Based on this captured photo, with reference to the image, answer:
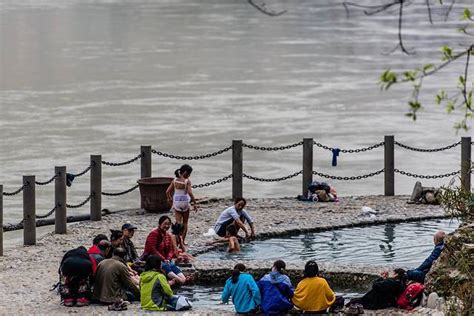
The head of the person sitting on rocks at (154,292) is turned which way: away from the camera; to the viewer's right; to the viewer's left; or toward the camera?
away from the camera

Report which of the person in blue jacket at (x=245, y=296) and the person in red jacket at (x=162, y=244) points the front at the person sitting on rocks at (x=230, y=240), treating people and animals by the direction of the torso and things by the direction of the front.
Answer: the person in blue jacket

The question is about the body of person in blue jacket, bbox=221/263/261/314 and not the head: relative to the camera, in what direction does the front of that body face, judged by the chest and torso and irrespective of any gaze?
away from the camera

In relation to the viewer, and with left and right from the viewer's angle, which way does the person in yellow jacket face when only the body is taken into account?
facing away from the viewer

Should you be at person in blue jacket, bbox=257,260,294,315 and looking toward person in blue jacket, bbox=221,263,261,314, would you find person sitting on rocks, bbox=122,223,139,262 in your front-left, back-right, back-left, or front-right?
front-right

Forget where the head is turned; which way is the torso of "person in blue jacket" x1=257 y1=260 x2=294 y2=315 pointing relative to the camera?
away from the camera

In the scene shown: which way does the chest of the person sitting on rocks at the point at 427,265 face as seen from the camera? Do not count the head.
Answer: to the viewer's left

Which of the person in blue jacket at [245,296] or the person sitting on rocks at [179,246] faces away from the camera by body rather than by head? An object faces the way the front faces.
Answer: the person in blue jacket

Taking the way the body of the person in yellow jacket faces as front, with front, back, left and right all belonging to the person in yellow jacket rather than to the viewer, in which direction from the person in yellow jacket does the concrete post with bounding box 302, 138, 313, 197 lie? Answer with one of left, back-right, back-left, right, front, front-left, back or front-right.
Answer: front

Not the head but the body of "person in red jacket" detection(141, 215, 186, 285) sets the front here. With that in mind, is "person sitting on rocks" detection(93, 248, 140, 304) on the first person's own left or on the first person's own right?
on the first person's own right

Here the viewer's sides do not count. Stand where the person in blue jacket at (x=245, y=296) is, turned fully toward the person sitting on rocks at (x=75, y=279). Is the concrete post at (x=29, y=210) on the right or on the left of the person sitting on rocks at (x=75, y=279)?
right

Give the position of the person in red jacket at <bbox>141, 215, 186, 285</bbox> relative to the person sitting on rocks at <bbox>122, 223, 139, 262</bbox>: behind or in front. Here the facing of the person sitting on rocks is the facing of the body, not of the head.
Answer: in front
